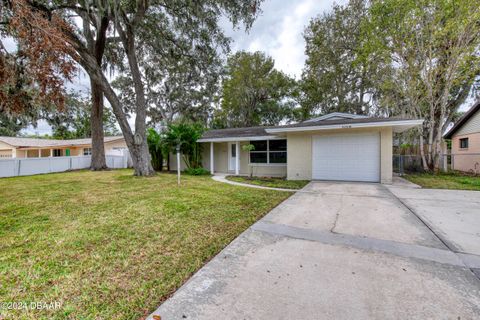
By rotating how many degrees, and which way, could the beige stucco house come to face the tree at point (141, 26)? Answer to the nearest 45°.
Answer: approximately 90° to its right

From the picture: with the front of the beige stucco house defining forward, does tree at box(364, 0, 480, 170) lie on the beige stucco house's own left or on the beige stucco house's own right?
on the beige stucco house's own left

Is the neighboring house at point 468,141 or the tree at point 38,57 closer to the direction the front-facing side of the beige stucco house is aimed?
the tree

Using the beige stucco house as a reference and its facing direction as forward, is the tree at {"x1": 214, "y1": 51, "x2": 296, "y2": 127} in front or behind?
behind

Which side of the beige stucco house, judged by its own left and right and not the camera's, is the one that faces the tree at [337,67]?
back

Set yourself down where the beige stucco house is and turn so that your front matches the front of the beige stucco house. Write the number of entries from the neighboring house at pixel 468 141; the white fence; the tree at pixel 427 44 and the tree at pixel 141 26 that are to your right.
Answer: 2

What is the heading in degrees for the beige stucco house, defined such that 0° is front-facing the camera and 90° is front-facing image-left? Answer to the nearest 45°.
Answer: approximately 0°

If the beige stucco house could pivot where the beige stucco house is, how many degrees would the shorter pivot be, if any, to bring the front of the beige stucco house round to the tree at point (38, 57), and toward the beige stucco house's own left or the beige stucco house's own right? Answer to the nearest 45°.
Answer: approximately 45° to the beige stucco house's own right

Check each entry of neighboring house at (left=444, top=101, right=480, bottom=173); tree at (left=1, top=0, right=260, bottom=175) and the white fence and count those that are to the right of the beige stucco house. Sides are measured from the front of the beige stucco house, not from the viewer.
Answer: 2

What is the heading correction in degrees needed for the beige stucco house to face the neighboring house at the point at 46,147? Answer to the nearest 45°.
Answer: approximately 90° to its right

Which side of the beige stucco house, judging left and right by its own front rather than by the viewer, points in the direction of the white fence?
right

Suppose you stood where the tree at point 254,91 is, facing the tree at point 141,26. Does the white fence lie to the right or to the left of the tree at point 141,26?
right
